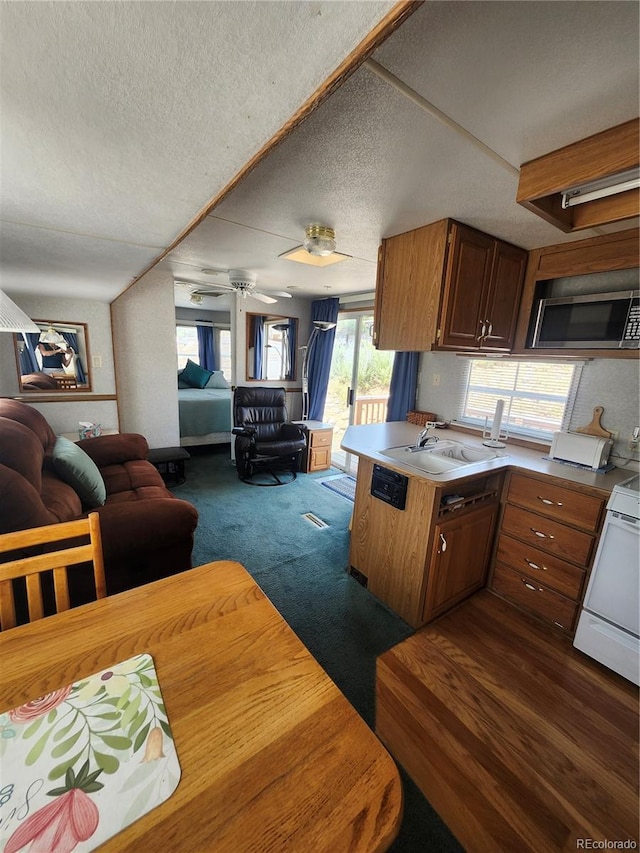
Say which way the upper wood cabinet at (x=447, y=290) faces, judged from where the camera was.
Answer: facing the viewer and to the right of the viewer

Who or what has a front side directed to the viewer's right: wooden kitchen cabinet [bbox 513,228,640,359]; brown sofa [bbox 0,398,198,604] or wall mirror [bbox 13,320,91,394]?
the brown sofa

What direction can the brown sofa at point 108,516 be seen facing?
to the viewer's right

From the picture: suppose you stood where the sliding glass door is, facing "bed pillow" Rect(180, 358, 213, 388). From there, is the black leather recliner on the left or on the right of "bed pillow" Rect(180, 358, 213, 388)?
left

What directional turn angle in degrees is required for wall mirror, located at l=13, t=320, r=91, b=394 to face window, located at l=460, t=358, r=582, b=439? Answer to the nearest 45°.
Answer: approximately 45° to its left

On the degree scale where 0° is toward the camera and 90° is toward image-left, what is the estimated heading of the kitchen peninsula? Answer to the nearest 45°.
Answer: approximately 315°

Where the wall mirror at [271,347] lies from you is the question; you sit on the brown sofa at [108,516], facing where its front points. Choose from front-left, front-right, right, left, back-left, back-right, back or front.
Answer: front-left

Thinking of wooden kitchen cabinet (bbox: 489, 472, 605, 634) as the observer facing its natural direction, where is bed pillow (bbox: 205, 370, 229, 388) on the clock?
The bed pillow is roughly at 2 o'clock from the wooden kitchen cabinet.

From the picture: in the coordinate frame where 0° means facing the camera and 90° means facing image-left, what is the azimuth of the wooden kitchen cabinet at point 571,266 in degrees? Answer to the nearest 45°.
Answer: approximately 45°

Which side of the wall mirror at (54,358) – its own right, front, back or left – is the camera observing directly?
front

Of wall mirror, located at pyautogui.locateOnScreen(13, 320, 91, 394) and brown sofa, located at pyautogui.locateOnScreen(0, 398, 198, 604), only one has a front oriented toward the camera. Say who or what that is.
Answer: the wall mirror

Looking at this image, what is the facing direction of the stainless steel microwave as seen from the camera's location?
facing the viewer and to the left of the viewer
